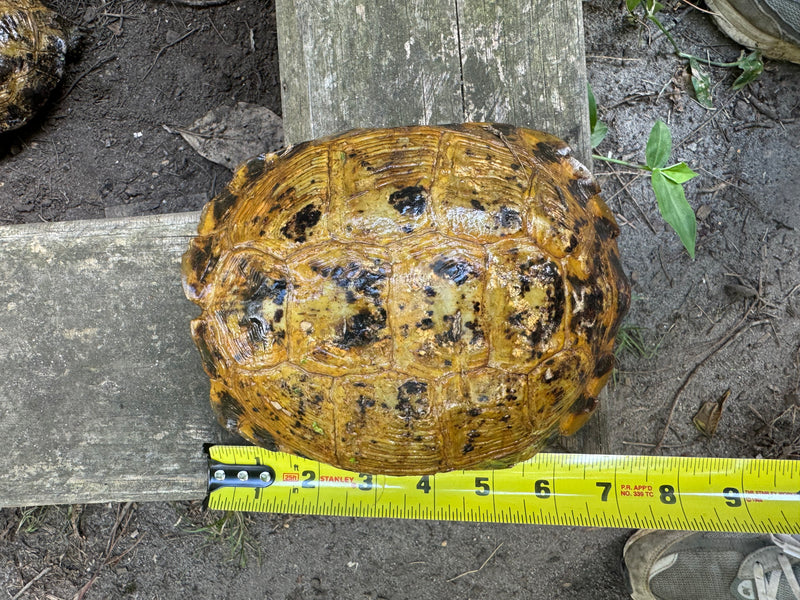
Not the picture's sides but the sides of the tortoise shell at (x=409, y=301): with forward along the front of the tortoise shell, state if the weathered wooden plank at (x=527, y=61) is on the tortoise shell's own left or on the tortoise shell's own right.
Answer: on the tortoise shell's own right

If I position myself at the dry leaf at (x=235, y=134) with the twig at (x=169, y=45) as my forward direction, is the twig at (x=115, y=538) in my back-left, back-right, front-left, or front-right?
back-left

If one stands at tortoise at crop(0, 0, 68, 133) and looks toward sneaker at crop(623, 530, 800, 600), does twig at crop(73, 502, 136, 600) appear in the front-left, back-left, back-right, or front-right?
front-right

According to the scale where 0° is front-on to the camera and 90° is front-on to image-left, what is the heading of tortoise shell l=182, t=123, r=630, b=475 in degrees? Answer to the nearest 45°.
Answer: approximately 90°

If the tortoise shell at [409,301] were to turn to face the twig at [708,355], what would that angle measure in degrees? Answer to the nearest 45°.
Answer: approximately 135° to its right
